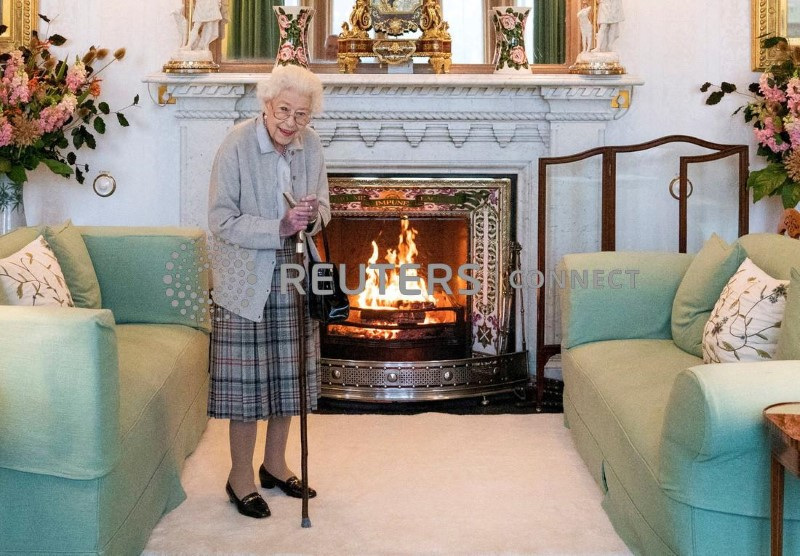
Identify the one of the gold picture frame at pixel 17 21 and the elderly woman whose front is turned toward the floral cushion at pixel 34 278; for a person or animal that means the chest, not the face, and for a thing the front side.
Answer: the gold picture frame

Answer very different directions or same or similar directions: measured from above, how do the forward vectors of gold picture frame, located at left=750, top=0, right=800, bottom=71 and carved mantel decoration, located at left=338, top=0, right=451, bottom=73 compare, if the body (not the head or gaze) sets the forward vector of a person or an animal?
same or similar directions

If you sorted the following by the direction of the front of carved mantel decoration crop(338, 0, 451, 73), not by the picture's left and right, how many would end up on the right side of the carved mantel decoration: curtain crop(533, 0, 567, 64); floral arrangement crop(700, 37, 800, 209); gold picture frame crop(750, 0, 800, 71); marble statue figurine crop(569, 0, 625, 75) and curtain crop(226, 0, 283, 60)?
1

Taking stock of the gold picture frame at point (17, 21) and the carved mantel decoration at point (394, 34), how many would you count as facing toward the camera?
2

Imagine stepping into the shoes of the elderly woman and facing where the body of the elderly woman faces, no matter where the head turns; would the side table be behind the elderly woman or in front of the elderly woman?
in front

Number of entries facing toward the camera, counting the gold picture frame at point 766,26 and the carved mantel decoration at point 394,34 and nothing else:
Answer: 2

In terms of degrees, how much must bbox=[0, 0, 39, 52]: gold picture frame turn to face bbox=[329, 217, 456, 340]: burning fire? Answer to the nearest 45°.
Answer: approximately 90° to its left

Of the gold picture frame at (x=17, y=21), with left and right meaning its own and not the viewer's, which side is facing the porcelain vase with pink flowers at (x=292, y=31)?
left

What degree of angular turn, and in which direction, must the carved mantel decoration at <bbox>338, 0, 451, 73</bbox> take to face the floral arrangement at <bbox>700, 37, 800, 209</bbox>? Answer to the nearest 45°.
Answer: approximately 90° to its left

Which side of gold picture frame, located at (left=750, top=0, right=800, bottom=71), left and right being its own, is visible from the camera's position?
front

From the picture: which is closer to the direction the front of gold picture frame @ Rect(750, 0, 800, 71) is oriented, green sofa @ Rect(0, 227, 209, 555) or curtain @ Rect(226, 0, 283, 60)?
the green sofa

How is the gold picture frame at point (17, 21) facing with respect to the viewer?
toward the camera

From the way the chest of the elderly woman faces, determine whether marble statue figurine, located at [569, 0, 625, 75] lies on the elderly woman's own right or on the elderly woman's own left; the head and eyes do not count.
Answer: on the elderly woman's own left

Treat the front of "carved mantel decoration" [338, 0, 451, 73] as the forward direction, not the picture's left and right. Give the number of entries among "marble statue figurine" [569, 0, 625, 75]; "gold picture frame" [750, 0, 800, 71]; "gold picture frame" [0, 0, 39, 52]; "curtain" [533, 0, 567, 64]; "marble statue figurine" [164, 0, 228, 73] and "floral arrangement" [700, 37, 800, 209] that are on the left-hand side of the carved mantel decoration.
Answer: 4

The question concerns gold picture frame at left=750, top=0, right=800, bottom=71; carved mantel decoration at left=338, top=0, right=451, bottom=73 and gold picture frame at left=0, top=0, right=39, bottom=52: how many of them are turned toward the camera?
3
